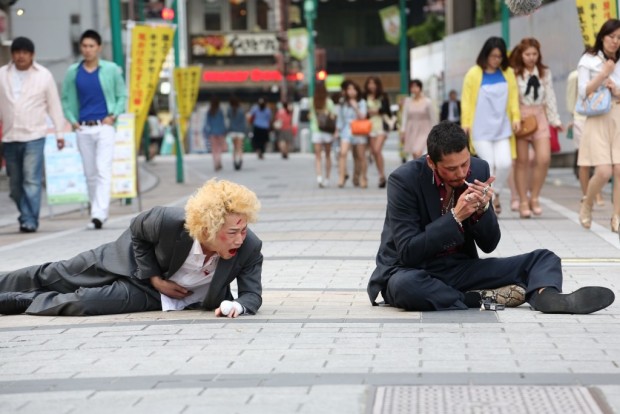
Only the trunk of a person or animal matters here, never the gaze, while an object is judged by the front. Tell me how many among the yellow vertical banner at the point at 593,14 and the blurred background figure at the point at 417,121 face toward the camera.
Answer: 2

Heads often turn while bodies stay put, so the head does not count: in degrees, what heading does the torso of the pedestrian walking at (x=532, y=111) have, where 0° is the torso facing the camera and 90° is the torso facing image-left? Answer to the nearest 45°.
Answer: approximately 0°

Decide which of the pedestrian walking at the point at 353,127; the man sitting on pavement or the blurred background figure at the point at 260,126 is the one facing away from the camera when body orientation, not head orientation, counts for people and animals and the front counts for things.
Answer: the blurred background figure

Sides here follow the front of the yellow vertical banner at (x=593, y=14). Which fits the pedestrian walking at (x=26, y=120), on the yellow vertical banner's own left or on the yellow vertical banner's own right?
on the yellow vertical banner's own right
